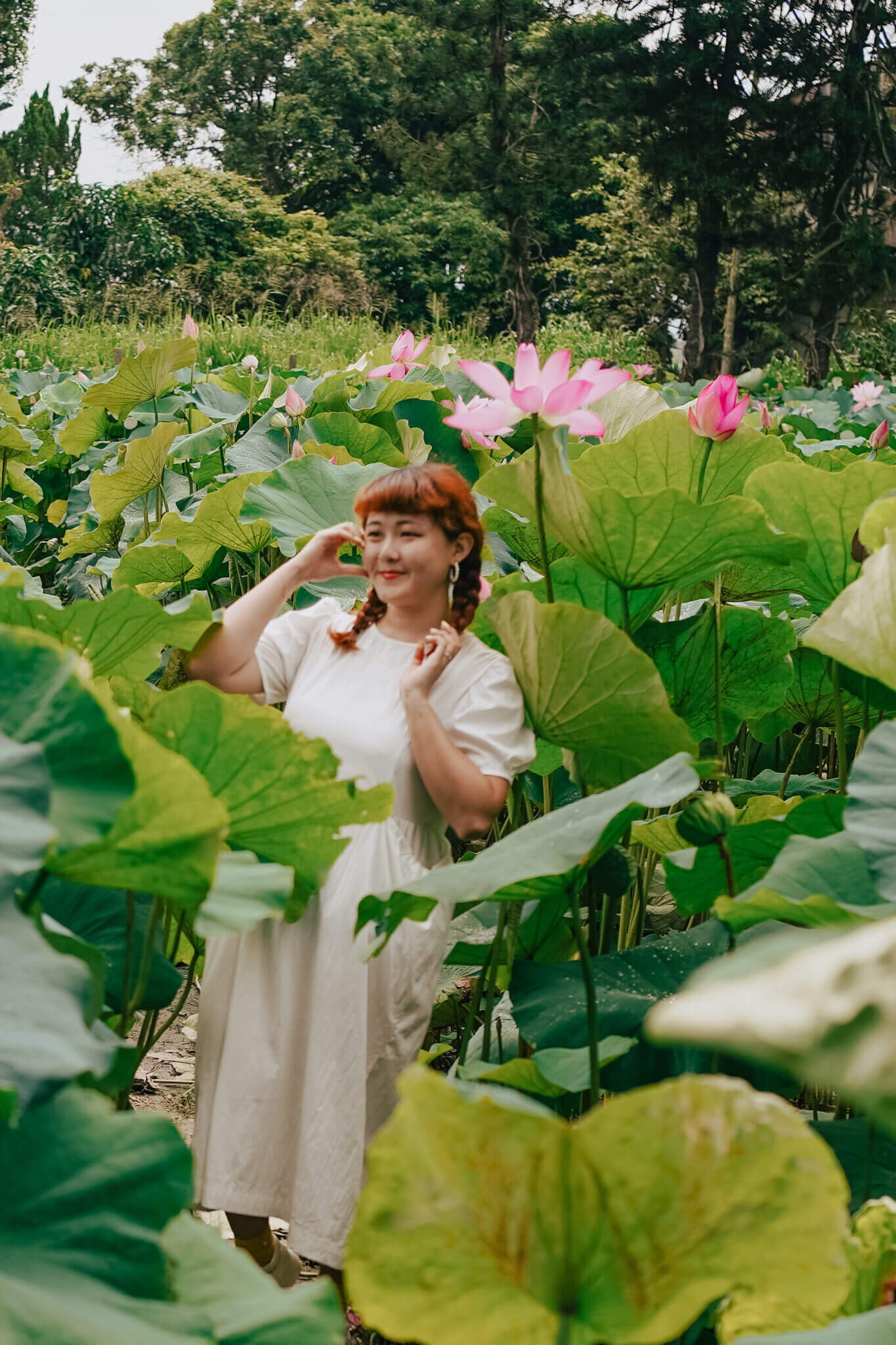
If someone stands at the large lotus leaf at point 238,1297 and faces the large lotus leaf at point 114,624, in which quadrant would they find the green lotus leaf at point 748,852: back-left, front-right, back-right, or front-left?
front-right

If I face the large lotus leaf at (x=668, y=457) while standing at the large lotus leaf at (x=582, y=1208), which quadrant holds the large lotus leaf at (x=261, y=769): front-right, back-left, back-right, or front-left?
front-left

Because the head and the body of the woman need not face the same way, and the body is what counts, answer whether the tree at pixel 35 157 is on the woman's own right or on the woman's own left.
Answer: on the woman's own right

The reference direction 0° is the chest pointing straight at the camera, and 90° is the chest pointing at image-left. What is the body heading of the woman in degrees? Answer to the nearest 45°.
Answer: approximately 45°

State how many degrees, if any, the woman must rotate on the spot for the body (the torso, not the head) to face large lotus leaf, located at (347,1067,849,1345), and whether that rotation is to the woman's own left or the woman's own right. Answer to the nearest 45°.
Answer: approximately 45° to the woman's own left

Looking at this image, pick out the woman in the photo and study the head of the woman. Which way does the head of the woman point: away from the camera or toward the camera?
toward the camera

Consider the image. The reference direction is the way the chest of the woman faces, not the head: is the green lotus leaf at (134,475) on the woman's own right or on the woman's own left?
on the woman's own right
